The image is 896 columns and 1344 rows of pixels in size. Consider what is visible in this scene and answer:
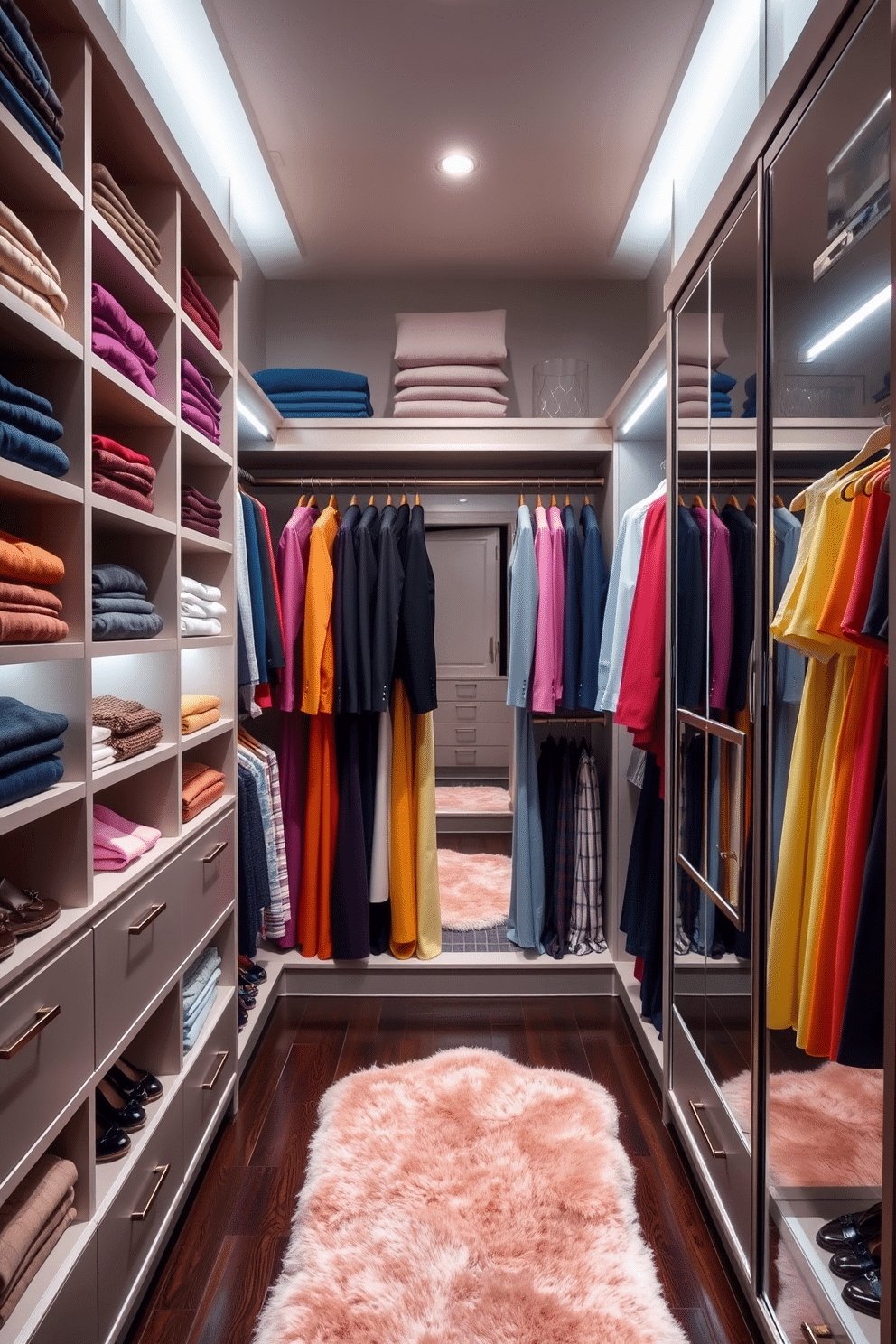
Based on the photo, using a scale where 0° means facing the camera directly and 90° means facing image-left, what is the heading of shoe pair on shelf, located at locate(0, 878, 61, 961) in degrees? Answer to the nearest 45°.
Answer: approximately 270°

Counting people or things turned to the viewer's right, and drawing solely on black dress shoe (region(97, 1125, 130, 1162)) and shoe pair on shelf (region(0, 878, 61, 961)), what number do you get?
2

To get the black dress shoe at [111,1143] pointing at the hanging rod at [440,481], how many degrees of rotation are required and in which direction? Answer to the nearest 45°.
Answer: approximately 45° to its left

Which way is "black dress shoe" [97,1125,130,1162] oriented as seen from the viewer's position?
to the viewer's right
